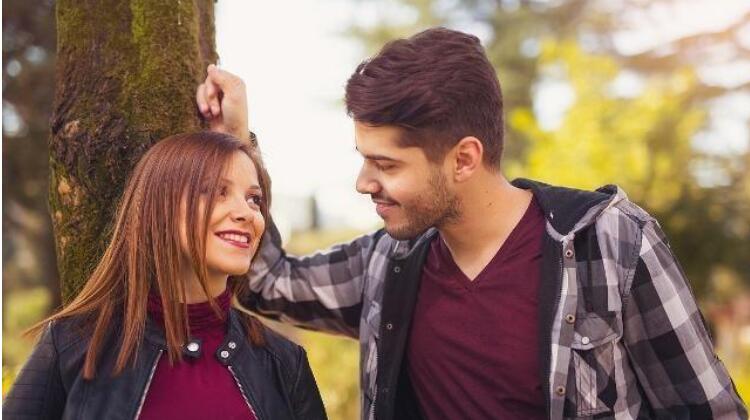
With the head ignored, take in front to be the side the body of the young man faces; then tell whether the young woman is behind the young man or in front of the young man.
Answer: in front

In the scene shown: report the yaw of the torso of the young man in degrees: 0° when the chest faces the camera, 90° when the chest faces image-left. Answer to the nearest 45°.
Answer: approximately 45°

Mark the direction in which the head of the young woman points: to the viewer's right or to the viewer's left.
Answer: to the viewer's right

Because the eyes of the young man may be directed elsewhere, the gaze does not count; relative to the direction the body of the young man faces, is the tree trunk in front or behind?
in front

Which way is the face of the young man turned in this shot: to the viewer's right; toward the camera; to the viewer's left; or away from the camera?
to the viewer's left

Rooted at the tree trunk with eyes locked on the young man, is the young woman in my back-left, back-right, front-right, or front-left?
front-right
